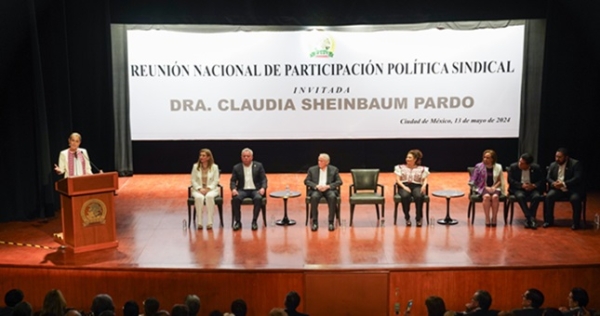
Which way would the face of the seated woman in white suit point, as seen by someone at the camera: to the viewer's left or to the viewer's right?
to the viewer's left

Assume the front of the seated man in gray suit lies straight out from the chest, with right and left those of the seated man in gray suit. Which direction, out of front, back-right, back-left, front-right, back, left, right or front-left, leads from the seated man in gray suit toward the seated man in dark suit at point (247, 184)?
right

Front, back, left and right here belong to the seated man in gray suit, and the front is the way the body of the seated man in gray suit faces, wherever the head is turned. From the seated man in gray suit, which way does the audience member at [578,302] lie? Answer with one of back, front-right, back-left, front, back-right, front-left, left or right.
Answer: front-left

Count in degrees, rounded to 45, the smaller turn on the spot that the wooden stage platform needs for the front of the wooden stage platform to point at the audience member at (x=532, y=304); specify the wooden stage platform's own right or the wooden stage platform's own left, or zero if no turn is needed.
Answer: approximately 45° to the wooden stage platform's own left

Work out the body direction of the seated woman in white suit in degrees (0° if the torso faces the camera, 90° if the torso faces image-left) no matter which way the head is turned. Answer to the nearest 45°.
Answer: approximately 0°
